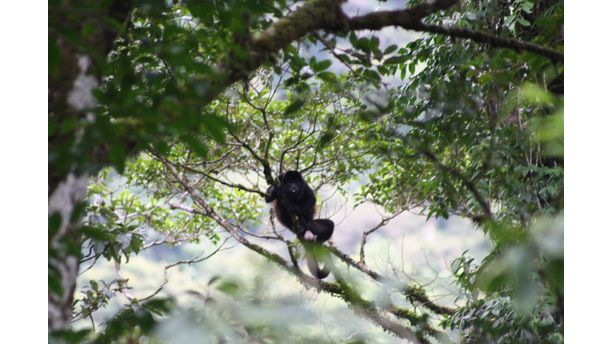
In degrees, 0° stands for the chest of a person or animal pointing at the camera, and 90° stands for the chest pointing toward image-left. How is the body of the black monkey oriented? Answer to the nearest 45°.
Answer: approximately 0°
